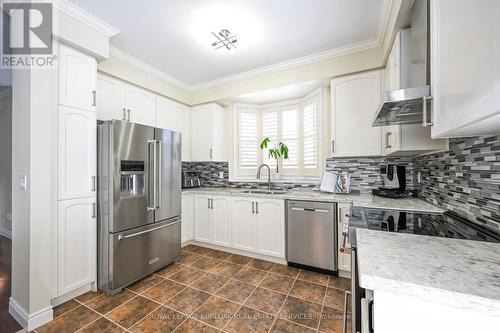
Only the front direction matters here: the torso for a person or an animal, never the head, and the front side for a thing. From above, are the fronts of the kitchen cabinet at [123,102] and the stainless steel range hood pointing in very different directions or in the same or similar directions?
very different directions

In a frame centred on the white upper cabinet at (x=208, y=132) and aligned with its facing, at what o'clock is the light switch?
The light switch is roughly at 12 o'clock from the white upper cabinet.

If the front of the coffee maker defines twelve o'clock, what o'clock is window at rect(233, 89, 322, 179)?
The window is roughly at 2 o'clock from the coffee maker.

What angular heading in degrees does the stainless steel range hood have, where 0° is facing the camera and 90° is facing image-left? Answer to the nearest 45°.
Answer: approximately 90°

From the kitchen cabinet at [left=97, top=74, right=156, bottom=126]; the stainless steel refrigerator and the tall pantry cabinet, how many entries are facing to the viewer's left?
0

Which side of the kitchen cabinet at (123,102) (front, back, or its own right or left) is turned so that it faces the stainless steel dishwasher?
front

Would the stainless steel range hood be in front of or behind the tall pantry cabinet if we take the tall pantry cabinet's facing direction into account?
in front

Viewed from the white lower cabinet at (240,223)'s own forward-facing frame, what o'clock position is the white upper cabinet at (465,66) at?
The white upper cabinet is roughly at 10 o'clock from the white lower cabinet.

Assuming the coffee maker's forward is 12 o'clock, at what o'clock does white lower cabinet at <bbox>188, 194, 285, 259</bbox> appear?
The white lower cabinet is roughly at 1 o'clock from the coffee maker.

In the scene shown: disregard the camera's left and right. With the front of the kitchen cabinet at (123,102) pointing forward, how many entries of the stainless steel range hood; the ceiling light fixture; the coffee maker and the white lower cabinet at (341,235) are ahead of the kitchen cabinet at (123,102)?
4

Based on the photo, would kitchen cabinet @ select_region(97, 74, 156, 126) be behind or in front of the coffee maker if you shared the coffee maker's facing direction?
in front

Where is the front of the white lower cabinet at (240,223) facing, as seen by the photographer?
facing the viewer and to the left of the viewer

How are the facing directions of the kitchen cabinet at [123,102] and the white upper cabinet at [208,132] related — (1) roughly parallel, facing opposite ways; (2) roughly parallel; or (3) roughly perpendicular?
roughly perpendicular

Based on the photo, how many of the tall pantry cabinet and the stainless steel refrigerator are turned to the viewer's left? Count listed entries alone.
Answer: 0

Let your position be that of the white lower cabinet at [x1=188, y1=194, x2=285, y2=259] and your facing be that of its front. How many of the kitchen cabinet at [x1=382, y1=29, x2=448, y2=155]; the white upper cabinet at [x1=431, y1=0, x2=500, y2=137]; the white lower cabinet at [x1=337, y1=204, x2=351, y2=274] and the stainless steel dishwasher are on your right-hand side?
0

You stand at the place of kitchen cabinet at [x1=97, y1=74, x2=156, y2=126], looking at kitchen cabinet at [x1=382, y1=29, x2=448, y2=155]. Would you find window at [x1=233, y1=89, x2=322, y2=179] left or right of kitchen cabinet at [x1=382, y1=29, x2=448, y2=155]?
left

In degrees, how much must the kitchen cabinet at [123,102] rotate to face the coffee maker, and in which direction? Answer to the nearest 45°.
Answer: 0° — it already faces it

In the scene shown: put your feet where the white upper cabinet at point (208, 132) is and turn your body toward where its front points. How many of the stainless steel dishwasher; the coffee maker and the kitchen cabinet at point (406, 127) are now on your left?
3

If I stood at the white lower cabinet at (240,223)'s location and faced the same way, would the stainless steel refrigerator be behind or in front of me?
in front

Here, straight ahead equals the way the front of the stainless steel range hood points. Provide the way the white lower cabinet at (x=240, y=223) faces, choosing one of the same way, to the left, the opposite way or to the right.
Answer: to the left

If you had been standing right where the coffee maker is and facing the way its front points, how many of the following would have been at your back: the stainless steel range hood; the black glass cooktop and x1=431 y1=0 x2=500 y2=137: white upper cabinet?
0
